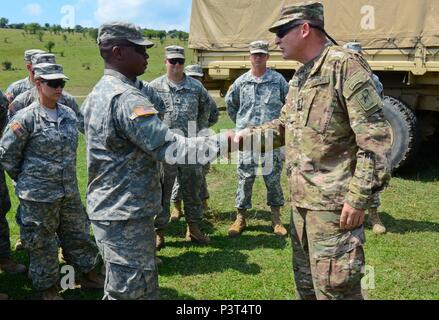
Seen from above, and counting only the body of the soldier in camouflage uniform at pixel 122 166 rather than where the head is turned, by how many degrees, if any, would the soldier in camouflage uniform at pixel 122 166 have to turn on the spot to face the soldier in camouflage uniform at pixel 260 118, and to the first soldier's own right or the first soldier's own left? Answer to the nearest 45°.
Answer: approximately 45° to the first soldier's own left

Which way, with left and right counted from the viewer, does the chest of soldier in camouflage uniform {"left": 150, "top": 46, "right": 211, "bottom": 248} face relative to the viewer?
facing the viewer

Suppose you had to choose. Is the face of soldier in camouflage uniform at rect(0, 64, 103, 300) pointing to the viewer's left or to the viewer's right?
to the viewer's right

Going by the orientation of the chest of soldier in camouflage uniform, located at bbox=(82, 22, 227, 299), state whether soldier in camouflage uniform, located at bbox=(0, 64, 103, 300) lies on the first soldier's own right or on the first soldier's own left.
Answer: on the first soldier's own left

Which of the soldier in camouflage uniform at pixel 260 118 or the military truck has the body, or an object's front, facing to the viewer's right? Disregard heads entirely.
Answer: the military truck

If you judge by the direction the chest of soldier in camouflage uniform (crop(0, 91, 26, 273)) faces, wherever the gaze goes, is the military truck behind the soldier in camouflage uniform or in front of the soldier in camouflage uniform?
in front

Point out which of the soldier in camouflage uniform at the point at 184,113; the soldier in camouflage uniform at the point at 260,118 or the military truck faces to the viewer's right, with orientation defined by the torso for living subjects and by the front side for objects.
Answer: the military truck

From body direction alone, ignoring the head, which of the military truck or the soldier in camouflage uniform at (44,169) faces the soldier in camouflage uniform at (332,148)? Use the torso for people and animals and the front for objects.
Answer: the soldier in camouflage uniform at (44,169)

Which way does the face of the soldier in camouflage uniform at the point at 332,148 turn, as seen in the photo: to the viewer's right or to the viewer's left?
to the viewer's left

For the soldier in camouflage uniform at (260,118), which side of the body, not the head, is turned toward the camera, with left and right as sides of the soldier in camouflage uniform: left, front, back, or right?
front

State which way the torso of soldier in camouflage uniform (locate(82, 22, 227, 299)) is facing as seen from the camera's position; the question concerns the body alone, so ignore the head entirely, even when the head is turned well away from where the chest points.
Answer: to the viewer's right

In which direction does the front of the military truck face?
to the viewer's right

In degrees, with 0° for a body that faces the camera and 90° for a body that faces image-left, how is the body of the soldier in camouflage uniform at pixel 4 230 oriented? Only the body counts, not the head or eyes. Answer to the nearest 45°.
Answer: approximately 270°

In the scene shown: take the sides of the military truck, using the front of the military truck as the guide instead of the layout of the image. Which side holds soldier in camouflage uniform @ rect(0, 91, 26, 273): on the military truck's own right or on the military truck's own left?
on the military truck's own right
